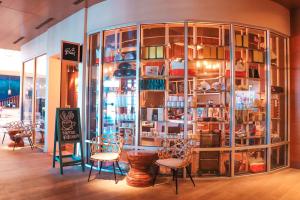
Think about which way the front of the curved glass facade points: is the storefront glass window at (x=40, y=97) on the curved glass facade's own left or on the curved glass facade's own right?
on the curved glass facade's own right

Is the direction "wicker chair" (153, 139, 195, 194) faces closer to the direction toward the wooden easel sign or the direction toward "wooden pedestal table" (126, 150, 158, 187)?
the wooden pedestal table

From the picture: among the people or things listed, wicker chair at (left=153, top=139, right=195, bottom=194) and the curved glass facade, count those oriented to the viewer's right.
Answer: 0

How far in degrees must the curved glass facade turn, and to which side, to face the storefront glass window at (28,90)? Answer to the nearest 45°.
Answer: approximately 135° to its right

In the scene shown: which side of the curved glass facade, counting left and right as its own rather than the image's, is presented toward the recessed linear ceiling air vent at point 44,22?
right

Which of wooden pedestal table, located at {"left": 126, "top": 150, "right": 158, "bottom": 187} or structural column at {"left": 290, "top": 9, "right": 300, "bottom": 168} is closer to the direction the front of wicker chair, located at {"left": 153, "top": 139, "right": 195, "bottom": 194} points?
the wooden pedestal table

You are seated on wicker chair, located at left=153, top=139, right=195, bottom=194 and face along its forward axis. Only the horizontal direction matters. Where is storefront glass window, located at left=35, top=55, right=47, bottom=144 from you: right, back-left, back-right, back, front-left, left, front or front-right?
right

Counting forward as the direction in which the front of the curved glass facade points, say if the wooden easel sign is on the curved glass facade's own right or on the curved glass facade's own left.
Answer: on the curved glass facade's own right

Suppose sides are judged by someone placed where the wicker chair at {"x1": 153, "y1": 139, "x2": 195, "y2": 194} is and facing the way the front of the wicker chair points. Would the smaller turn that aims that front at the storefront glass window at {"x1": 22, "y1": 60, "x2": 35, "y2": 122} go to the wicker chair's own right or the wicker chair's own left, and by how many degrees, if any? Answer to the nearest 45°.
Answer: approximately 90° to the wicker chair's own right

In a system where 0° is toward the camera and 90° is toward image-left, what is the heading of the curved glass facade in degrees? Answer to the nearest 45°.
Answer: approximately 0°
